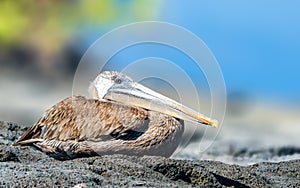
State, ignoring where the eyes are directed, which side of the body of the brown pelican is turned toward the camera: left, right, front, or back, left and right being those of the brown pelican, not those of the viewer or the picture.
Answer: right
